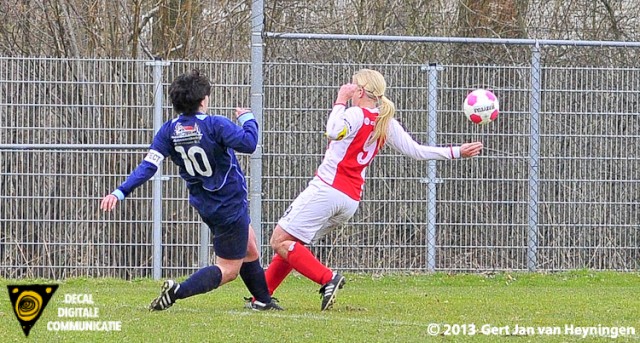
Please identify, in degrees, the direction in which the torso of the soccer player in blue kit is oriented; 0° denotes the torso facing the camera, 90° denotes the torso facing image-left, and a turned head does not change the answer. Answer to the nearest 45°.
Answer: approximately 225°

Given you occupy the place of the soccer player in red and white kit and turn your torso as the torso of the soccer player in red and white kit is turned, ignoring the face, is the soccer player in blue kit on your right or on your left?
on your left

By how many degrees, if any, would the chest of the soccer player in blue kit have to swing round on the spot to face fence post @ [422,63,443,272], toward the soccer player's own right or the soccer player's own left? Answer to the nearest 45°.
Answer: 0° — they already face it

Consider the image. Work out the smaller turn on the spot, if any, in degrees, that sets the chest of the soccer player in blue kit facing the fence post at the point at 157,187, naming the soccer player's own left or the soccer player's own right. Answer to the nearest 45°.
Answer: approximately 45° to the soccer player's own left
